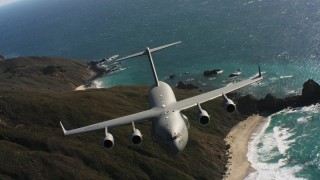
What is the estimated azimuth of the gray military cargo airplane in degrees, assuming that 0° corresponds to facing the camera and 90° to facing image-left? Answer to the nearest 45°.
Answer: approximately 0°
